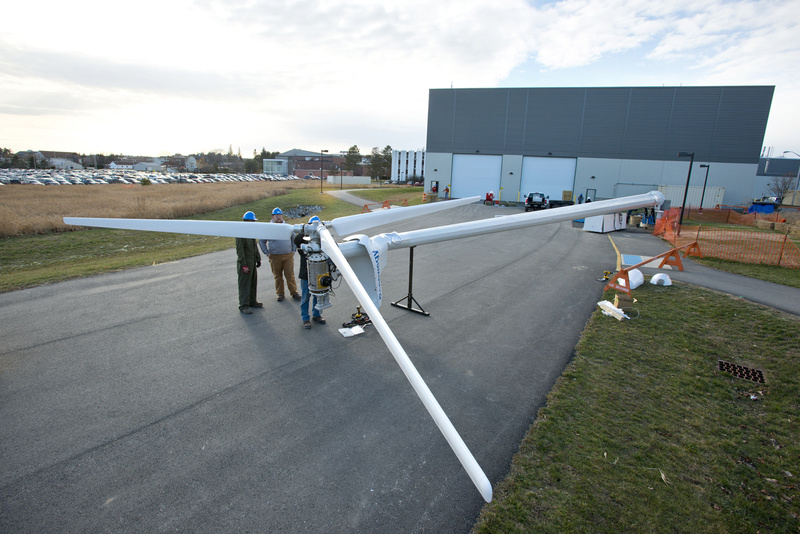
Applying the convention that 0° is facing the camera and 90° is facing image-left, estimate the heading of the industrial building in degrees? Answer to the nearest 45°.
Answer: approximately 0°

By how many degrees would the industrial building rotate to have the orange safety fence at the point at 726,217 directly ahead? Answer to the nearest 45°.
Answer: approximately 45° to its left

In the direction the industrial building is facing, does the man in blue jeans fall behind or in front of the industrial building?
in front

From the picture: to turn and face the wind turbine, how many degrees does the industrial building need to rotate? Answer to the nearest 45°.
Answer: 0° — it already faces it

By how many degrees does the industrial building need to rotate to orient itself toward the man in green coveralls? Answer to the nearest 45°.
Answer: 0° — it already faces them

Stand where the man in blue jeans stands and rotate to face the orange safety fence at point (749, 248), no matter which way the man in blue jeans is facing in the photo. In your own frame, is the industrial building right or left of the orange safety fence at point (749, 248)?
left

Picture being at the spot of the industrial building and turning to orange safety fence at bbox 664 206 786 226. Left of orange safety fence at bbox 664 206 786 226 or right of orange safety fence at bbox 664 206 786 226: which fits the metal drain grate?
right

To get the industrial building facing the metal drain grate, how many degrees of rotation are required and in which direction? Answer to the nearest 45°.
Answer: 0° — it already faces it

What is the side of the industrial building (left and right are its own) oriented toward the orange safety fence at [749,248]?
front

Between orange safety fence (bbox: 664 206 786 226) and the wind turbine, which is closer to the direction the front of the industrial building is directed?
the wind turbine
